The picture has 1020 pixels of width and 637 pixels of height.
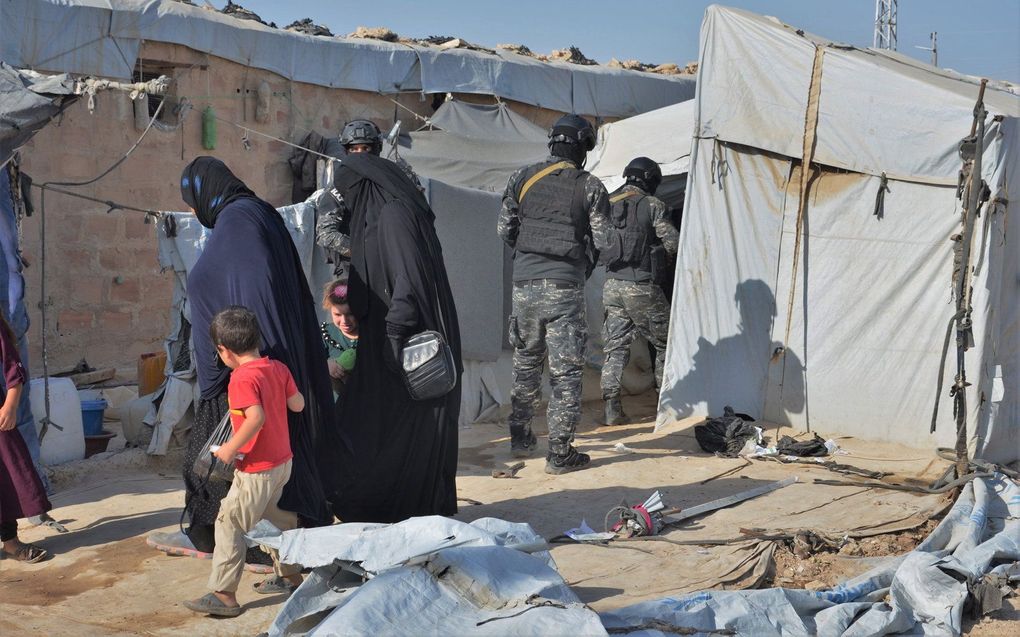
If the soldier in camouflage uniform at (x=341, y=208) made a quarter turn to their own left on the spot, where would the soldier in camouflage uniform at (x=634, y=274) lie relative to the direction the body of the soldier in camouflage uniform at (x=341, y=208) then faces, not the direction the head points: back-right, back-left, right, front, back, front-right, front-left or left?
front-left

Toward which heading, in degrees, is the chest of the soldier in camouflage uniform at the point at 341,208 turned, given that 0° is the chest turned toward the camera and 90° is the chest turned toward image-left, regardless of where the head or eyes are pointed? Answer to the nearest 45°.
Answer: approximately 0°

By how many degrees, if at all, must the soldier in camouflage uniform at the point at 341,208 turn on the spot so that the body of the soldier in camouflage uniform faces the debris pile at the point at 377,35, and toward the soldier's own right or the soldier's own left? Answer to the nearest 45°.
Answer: approximately 180°

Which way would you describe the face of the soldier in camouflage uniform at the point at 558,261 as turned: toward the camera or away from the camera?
away from the camera
